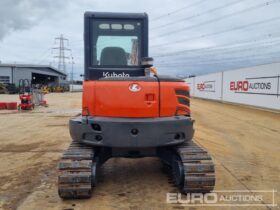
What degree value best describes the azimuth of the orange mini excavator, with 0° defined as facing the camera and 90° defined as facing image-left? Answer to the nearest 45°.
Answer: approximately 180°
